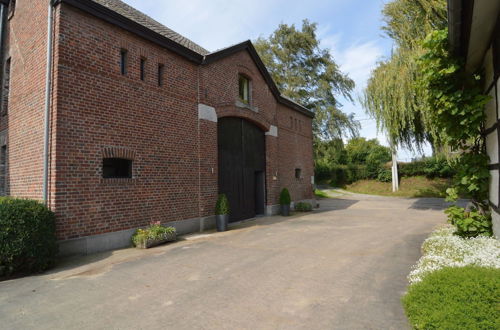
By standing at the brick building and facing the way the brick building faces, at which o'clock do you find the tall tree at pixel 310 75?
The tall tree is roughly at 9 o'clock from the brick building.

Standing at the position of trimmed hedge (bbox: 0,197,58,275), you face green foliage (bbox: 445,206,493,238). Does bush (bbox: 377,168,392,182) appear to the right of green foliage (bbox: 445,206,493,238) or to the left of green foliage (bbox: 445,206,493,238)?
left

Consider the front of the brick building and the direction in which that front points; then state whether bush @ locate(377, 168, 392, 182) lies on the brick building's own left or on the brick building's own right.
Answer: on the brick building's own left

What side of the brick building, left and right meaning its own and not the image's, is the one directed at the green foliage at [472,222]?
front

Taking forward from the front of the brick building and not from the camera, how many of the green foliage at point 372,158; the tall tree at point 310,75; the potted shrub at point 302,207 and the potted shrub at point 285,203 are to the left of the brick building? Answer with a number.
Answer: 4

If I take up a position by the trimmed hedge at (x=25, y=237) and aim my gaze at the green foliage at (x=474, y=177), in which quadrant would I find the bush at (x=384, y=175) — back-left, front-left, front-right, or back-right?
front-left

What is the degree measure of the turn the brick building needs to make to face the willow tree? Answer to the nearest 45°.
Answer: approximately 45° to its left

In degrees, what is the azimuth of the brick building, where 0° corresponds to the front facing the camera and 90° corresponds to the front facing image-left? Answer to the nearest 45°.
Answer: approximately 315°

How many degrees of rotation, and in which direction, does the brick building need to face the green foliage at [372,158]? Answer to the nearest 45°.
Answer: approximately 90° to its left

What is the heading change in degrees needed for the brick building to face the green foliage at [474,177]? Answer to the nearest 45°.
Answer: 0° — it already faces it

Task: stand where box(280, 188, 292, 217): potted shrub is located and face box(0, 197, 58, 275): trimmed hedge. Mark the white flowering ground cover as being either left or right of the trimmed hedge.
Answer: left

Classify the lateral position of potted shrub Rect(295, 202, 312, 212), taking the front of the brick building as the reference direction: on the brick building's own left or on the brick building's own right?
on the brick building's own left

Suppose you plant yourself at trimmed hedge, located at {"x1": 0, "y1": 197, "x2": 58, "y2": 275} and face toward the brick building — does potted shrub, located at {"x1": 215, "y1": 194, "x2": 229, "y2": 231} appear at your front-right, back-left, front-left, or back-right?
front-right
